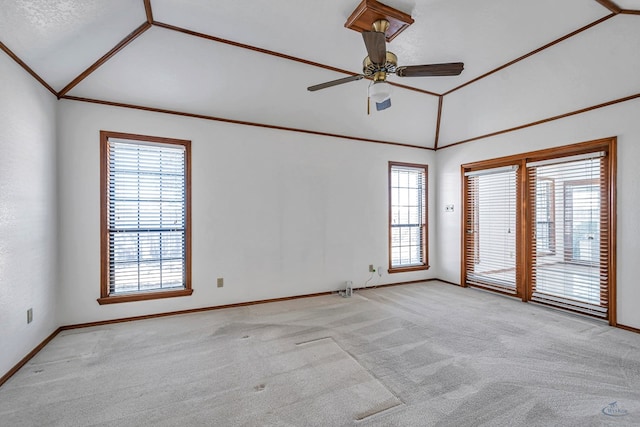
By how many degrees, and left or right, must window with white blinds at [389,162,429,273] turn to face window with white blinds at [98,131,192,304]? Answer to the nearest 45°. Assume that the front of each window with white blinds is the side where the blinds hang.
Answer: approximately 90° to its right

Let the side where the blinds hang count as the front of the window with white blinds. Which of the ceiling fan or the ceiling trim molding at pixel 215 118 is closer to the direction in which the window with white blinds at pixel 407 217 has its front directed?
the ceiling fan

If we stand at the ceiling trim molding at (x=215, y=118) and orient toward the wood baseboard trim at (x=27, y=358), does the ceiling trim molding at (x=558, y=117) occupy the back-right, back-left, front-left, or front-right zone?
back-left

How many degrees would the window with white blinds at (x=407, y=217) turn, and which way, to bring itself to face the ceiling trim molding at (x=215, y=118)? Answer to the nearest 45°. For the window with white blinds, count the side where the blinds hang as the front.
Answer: approximately 90° to its right

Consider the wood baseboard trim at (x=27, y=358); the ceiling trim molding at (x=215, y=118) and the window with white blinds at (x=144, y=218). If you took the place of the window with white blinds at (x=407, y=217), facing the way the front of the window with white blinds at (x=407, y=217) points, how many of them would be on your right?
3

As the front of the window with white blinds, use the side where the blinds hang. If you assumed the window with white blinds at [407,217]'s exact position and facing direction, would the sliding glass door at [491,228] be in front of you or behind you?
in front

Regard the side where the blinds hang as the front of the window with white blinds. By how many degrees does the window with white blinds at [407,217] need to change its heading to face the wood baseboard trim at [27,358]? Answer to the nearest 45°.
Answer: approximately 90° to its right

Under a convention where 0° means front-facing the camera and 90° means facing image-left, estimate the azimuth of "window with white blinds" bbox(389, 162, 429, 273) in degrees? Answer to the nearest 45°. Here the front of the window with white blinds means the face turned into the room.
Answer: approximately 315°

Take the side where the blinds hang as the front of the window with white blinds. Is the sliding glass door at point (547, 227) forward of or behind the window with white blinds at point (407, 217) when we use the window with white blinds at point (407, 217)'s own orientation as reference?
forward

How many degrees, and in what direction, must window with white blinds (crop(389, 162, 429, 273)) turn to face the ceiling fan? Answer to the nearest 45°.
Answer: approximately 45° to its right
